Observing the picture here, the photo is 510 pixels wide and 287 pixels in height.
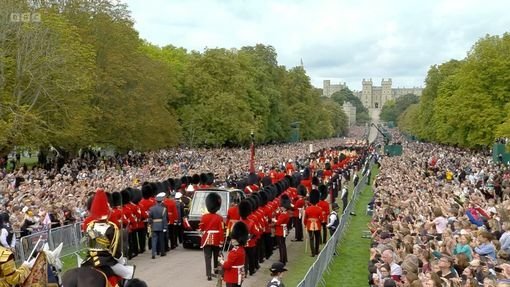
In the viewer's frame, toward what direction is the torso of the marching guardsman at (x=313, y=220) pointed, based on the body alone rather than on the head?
away from the camera

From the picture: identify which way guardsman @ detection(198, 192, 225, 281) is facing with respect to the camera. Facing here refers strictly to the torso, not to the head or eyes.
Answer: away from the camera

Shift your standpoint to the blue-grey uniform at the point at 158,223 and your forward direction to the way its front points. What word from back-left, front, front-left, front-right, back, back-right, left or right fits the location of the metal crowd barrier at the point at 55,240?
left

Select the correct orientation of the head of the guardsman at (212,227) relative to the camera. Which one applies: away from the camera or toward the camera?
away from the camera

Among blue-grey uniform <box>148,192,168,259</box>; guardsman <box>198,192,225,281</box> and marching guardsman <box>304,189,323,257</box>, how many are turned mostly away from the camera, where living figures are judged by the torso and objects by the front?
3

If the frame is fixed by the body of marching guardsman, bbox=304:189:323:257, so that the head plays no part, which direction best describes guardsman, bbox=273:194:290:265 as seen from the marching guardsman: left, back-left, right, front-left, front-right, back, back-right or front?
back-left

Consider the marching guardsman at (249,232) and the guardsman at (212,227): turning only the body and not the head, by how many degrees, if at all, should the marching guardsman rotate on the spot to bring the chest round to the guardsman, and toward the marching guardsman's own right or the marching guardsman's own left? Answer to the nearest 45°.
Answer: approximately 135° to the marching guardsman's own left

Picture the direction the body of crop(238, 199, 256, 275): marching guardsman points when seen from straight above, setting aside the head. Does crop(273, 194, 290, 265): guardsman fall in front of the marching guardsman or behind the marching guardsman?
in front

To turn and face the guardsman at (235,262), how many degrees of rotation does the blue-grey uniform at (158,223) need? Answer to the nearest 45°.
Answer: approximately 180°

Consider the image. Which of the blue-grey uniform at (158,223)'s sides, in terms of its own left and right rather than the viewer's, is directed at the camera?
back

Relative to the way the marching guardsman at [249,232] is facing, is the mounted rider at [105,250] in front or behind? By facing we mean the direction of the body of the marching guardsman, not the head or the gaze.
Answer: behind

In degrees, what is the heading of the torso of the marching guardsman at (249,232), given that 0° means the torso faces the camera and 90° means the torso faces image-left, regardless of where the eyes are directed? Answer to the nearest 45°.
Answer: approximately 180°
